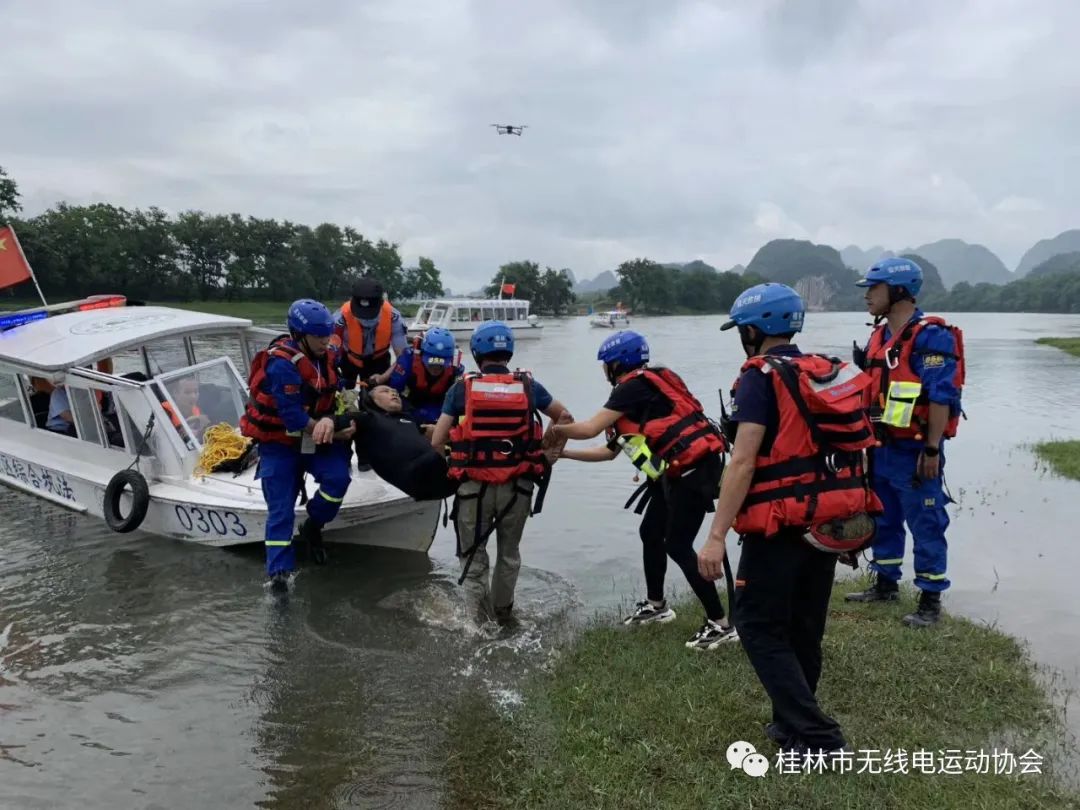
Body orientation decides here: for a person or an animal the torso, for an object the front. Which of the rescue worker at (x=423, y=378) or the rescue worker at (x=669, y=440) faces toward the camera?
the rescue worker at (x=423, y=378)

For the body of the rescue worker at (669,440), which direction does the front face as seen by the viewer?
to the viewer's left

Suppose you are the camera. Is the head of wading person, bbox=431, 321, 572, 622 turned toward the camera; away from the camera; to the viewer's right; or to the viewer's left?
away from the camera

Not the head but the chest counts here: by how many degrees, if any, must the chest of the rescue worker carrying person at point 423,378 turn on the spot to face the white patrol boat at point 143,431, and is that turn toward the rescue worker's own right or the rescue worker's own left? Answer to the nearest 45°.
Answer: approximately 135° to the rescue worker's own right

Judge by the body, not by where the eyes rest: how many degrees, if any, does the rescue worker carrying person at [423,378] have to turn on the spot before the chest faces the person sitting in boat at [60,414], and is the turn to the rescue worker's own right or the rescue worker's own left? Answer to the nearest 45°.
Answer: approximately 135° to the rescue worker's own right

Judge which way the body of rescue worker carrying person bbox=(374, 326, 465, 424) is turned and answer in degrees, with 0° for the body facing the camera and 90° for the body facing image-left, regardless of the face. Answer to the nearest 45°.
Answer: approximately 0°

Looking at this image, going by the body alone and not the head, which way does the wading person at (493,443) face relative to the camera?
away from the camera

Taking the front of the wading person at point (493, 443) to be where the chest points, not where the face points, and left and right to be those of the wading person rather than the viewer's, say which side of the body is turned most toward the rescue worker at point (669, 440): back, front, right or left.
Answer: right

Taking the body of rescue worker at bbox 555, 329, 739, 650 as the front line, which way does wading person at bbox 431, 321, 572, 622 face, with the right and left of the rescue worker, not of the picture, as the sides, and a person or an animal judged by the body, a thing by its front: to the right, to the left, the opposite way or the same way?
to the right

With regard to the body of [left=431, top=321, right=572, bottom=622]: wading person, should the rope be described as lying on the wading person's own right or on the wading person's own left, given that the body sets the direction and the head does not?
on the wading person's own left

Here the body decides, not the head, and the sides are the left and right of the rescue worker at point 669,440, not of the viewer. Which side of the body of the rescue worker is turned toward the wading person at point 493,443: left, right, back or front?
front

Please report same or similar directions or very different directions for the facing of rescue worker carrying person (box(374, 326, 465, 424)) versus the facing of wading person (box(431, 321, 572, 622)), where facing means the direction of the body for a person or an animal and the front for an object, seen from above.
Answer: very different directions

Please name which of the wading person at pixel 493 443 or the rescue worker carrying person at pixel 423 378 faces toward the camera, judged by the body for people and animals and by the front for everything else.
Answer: the rescue worker carrying person
